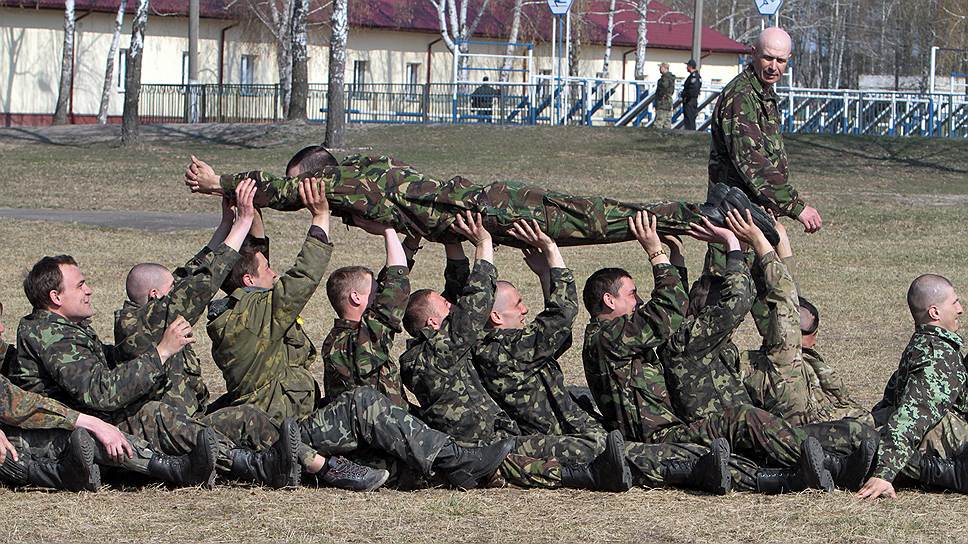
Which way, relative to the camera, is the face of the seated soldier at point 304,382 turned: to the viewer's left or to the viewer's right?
to the viewer's right

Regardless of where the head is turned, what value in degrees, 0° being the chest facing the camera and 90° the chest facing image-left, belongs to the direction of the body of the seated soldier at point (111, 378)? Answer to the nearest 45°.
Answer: approximately 270°

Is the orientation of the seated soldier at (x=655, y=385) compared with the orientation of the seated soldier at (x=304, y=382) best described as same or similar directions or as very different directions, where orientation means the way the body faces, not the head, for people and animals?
same or similar directions

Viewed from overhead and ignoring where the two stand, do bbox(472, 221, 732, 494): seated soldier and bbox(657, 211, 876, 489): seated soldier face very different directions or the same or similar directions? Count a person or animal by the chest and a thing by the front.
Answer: same or similar directions

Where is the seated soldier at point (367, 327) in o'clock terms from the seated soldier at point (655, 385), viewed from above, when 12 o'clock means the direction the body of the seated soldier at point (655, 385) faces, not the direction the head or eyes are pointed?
the seated soldier at point (367, 327) is roughly at 6 o'clock from the seated soldier at point (655, 385).

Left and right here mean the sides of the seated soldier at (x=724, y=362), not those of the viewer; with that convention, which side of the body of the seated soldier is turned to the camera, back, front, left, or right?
right

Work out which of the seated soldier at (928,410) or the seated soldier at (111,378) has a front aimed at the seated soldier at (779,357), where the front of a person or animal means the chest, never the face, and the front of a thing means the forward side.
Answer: the seated soldier at (111,378)

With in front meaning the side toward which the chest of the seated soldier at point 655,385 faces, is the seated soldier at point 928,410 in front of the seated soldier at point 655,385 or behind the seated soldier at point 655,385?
in front

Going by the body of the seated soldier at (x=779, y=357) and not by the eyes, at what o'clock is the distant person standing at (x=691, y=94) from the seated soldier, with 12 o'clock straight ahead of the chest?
The distant person standing is roughly at 9 o'clock from the seated soldier.

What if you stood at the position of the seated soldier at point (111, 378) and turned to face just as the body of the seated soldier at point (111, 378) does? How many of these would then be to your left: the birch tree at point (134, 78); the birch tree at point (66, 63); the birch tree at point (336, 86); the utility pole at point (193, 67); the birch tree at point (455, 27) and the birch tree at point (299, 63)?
6

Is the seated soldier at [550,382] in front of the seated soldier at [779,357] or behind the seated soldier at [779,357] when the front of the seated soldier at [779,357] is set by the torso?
behind

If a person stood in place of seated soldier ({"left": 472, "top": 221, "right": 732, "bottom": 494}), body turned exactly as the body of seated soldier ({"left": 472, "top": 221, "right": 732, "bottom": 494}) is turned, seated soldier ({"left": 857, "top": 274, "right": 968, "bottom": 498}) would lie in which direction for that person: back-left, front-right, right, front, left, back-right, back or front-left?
front

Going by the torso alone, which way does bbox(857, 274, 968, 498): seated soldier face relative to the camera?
to the viewer's right

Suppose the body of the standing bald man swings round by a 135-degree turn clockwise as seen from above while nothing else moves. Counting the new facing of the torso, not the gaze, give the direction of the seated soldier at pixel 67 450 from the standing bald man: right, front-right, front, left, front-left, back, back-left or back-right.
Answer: front-left

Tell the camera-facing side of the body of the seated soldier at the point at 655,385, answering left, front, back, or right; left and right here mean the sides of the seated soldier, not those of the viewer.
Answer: right

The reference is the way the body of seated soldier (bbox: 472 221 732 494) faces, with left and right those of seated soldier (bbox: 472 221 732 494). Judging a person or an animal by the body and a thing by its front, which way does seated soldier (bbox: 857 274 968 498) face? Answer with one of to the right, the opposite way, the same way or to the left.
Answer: the same way

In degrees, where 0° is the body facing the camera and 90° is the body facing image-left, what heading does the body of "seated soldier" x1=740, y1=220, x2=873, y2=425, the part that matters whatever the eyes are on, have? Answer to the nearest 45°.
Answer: approximately 270°

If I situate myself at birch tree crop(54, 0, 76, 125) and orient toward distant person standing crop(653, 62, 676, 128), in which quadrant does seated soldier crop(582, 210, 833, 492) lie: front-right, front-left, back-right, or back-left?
front-right
